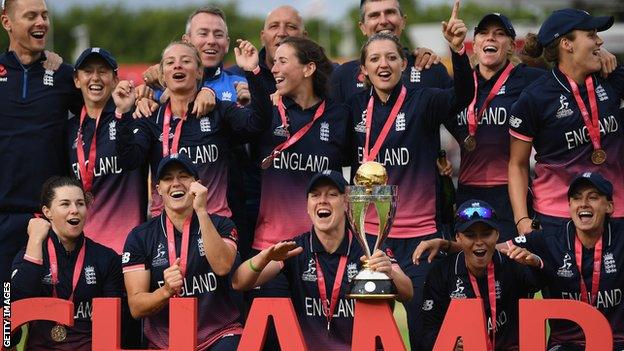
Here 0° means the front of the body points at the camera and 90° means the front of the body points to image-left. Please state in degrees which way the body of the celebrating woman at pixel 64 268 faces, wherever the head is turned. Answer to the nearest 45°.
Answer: approximately 0°
